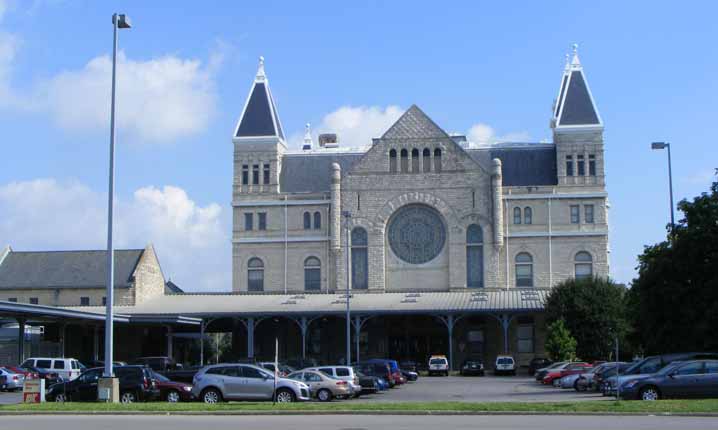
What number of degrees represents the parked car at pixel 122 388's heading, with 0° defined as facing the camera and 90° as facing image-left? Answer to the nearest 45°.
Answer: approximately 90°

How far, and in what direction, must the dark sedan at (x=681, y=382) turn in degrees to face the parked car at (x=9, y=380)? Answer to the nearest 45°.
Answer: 0° — it already faces it

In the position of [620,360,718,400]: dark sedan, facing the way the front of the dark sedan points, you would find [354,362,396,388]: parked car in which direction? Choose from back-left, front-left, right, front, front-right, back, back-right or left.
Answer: front-right

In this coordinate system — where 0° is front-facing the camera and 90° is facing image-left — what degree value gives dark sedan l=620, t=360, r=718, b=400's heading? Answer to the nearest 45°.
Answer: approximately 90°

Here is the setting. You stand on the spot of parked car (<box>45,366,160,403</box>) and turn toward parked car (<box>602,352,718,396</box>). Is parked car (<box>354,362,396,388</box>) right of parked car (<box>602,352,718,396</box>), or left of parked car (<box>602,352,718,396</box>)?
left

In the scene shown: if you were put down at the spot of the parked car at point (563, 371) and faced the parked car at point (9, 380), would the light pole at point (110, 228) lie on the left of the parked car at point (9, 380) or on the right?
left

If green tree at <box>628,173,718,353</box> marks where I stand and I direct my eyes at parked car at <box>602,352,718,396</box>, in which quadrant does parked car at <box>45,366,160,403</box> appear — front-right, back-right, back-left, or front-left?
front-right
